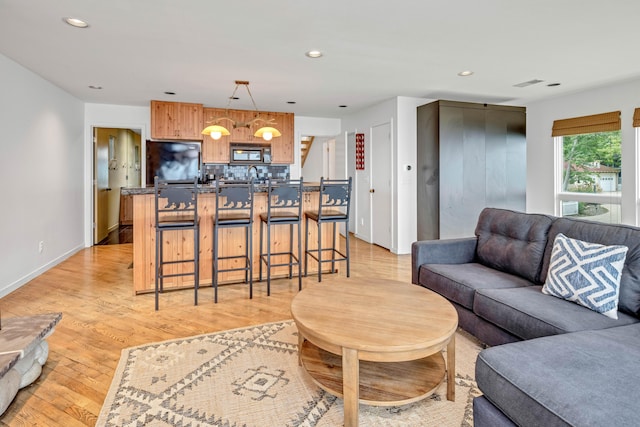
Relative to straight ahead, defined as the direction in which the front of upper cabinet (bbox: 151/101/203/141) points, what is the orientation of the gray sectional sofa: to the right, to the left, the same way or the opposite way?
to the right

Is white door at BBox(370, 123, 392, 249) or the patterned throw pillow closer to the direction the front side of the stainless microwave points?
the patterned throw pillow

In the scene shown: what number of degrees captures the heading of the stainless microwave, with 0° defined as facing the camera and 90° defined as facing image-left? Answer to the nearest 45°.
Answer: approximately 0°

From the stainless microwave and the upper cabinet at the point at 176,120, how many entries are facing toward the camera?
2

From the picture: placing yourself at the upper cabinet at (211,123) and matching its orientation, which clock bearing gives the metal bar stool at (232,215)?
The metal bar stool is roughly at 12 o'clock from the upper cabinet.

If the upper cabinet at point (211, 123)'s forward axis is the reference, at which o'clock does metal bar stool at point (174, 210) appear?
The metal bar stool is roughly at 12 o'clock from the upper cabinet.

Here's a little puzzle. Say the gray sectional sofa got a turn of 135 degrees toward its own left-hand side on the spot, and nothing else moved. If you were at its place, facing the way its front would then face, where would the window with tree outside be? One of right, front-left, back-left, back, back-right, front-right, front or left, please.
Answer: left

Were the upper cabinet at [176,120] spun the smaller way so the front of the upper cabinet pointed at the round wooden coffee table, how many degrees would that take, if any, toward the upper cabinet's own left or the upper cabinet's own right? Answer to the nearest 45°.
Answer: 0° — it already faces it

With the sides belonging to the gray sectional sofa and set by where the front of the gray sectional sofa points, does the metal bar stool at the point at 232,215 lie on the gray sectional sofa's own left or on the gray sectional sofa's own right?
on the gray sectional sofa's own right

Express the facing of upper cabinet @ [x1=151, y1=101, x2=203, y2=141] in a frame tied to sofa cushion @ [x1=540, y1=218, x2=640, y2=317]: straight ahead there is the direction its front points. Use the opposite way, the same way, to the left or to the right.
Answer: to the left

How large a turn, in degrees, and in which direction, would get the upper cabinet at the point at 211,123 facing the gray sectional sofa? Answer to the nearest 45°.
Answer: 0° — it already faces it
